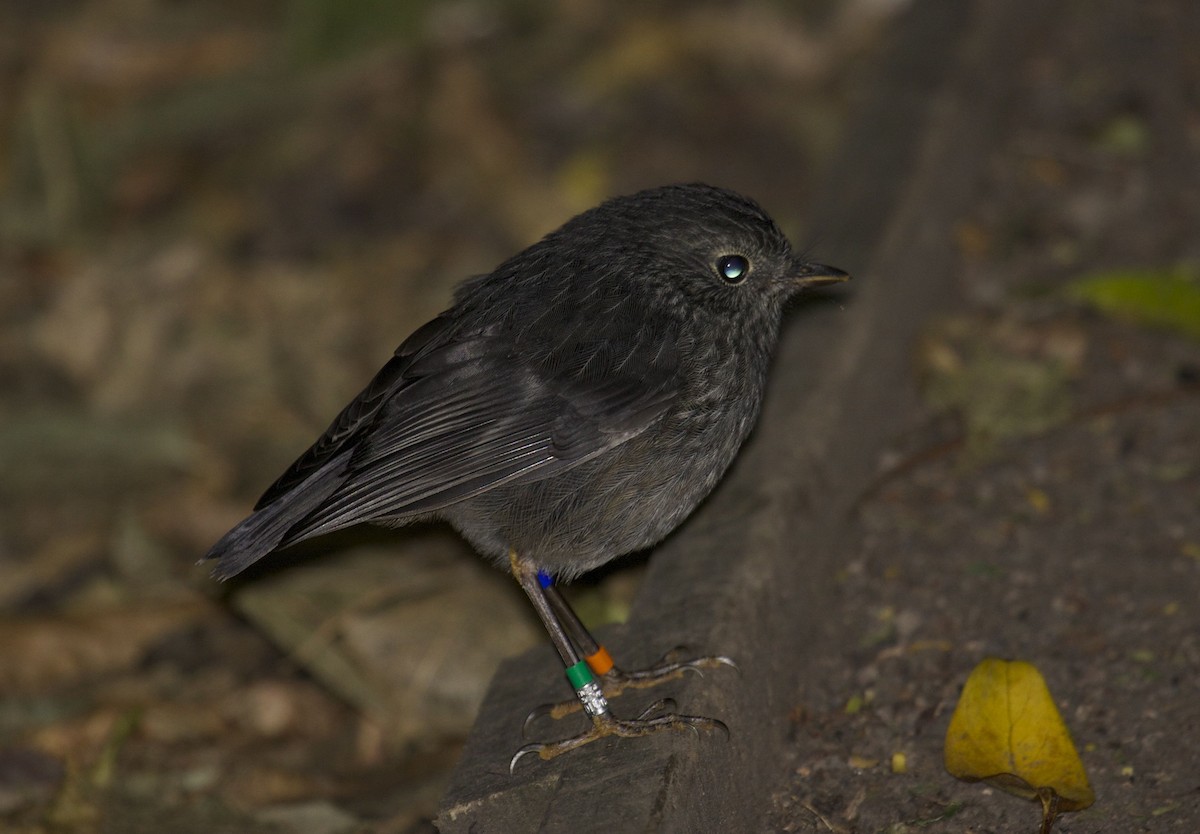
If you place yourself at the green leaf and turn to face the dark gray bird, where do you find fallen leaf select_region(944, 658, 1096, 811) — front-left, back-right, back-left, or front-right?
front-left

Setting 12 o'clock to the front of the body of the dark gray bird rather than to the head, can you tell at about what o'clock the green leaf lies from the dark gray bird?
The green leaf is roughly at 11 o'clock from the dark gray bird.

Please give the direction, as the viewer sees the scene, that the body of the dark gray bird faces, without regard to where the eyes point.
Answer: to the viewer's right
